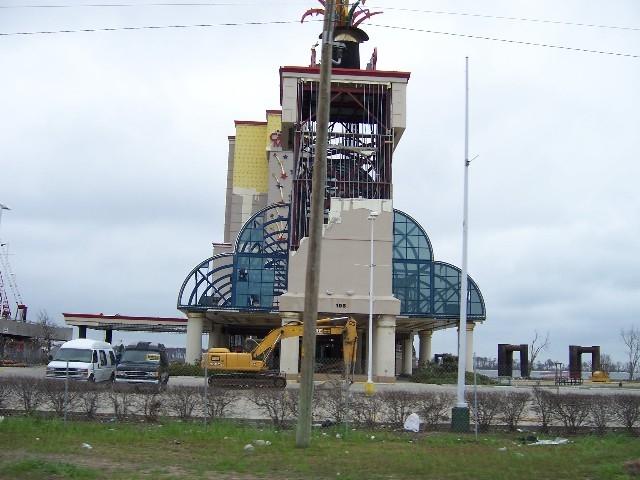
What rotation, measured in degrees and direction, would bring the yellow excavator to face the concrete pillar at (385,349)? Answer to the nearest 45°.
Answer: approximately 45° to its left

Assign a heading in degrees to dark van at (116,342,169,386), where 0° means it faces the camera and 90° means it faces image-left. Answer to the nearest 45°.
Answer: approximately 45°

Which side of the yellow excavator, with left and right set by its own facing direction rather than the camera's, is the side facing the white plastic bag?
right

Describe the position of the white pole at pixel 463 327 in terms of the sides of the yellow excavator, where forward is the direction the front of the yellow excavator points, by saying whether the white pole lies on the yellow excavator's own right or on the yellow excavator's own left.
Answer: on the yellow excavator's own right

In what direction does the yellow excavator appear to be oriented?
to the viewer's right

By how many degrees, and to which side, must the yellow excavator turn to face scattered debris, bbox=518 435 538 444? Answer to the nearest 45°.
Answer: approximately 90° to its right
